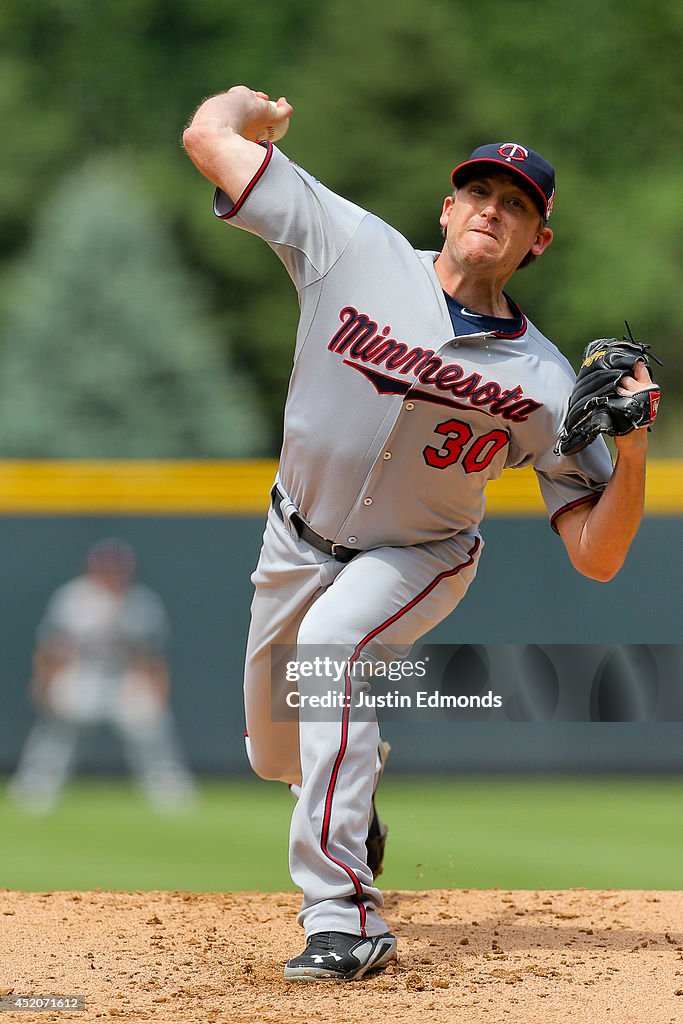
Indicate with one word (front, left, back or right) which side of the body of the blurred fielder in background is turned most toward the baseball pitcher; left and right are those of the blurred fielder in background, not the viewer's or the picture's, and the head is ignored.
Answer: front

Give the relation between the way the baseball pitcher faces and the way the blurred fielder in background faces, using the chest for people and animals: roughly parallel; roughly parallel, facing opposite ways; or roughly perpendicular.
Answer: roughly parallel

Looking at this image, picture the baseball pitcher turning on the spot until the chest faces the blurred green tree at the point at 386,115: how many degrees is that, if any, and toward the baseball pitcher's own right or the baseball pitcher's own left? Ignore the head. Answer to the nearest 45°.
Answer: approximately 180°

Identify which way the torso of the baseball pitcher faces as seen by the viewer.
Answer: toward the camera

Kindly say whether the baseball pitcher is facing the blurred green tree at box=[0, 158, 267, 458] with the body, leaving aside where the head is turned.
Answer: no

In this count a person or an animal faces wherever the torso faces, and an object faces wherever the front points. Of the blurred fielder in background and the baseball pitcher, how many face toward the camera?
2

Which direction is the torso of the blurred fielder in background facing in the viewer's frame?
toward the camera
